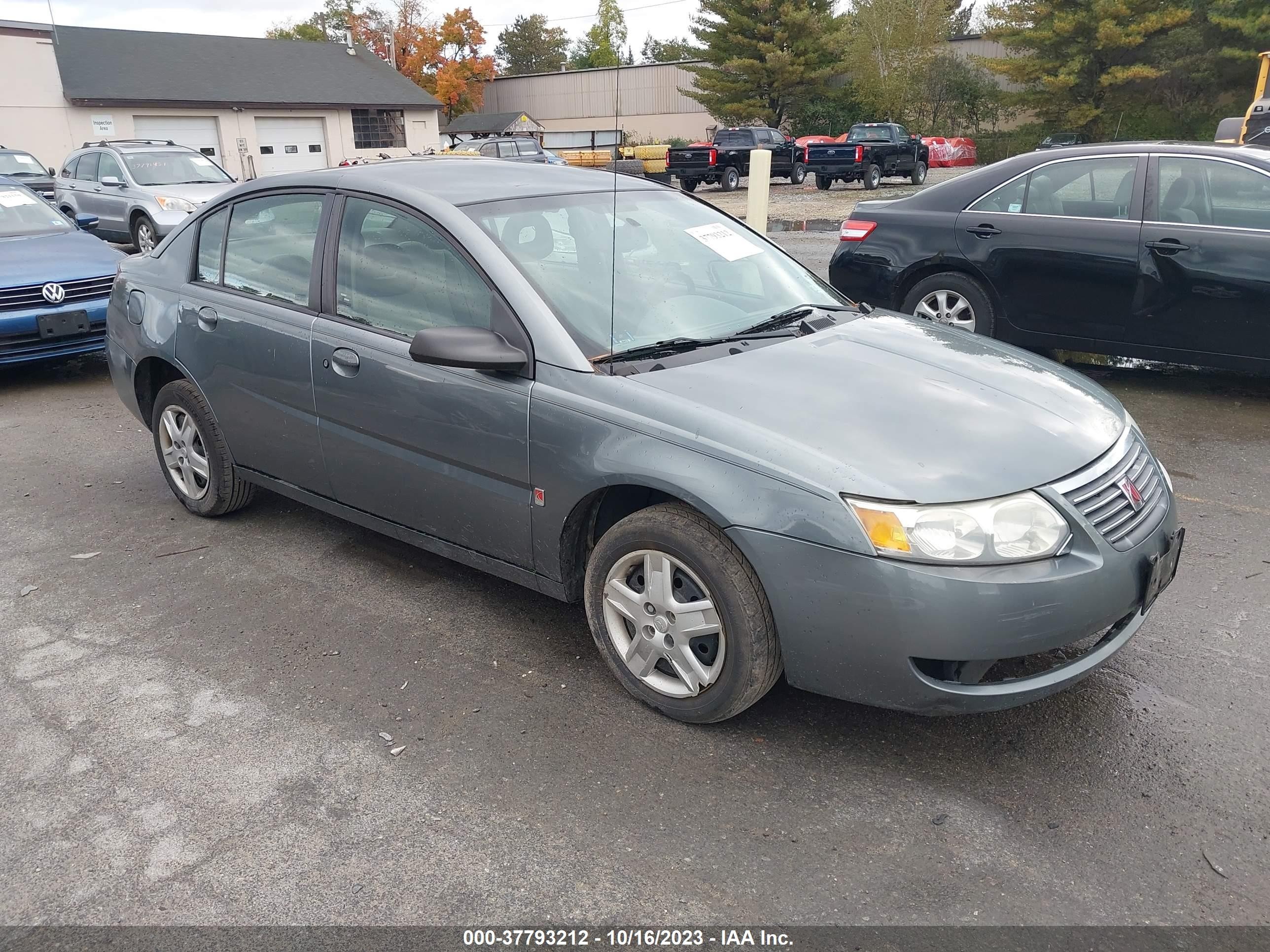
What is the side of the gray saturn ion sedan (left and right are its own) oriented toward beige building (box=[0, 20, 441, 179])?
back

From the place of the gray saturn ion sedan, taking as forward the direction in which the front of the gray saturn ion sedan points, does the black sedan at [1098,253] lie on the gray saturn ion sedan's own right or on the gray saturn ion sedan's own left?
on the gray saturn ion sedan's own left

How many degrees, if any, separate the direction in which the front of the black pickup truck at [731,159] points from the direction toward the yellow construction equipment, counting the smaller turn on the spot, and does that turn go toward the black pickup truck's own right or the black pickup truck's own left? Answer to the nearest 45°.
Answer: approximately 90° to the black pickup truck's own right

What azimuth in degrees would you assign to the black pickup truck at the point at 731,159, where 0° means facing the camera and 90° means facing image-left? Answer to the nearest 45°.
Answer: approximately 225°

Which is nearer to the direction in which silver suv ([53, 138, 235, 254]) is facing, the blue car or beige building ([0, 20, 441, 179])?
the blue car

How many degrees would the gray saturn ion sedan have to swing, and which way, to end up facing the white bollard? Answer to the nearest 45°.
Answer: approximately 135° to its left

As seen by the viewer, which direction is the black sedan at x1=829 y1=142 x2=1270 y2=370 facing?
to the viewer's right
